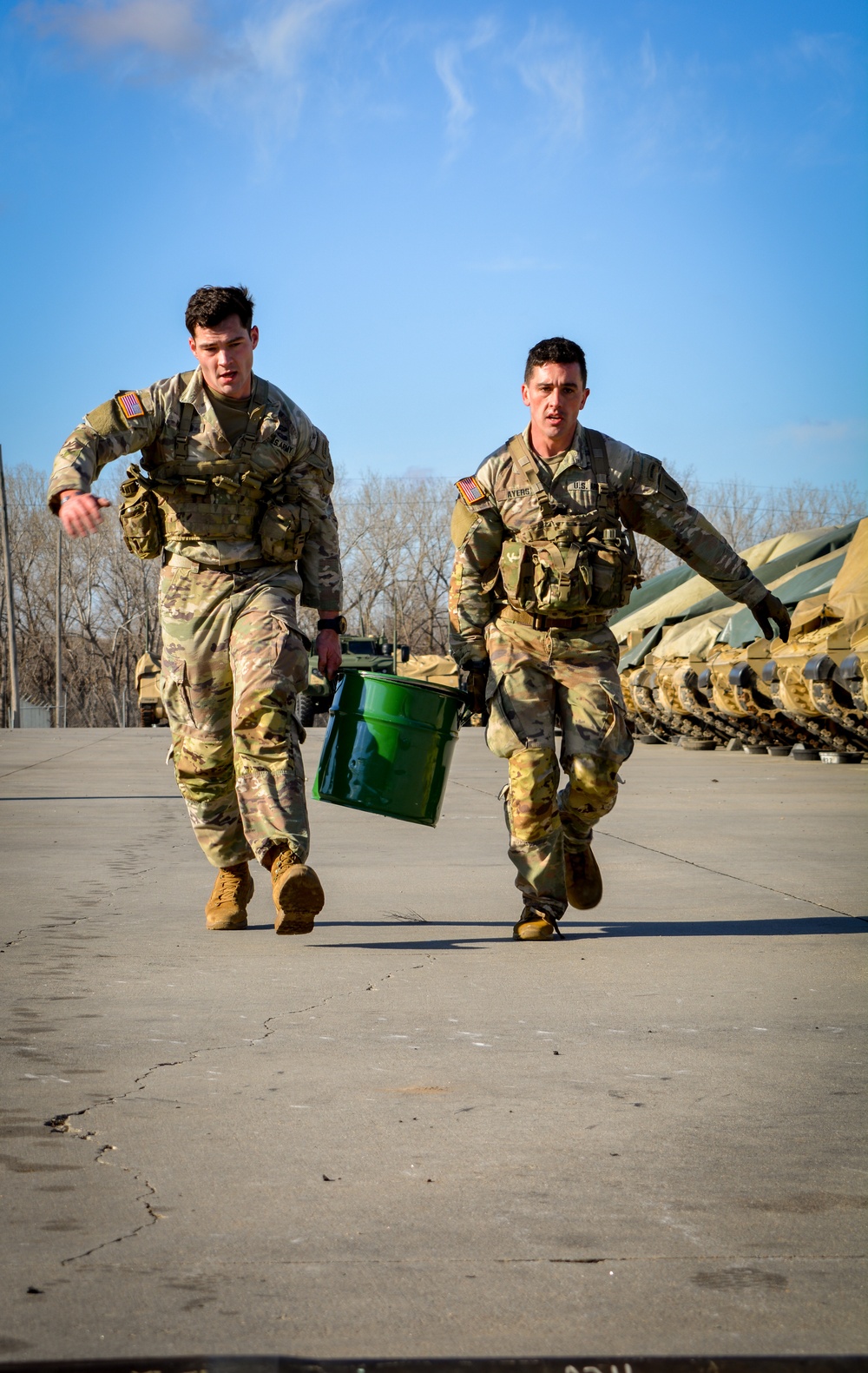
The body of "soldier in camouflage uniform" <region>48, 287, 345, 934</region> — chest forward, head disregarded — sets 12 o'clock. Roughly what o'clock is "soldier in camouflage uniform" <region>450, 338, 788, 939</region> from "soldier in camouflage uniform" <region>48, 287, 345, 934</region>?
"soldier in camouflage uniform" <region>450, 338, 788, 939</region> is roughly at 9 o'clock from "soldier in camouflage uniform" <region>48, 287, 345, 934</region>.

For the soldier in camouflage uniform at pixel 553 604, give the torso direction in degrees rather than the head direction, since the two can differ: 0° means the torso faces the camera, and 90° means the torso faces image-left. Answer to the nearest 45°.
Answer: approximately 0°

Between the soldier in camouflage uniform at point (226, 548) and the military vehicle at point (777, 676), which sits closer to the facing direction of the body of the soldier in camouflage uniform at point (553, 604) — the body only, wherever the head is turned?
the soldier in camouflage uniform

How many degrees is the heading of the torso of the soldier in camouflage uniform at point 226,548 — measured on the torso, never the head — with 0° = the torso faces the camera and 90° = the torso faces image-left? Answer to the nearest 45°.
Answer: approximately 0°

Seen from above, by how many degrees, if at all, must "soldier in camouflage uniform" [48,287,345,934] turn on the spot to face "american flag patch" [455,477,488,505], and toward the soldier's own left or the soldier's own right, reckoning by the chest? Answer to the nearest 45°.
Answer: approximately 90° to the soldier's own left

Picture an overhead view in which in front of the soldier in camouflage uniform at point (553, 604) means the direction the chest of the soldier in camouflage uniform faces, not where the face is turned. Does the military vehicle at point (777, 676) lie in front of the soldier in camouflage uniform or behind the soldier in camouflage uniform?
behind

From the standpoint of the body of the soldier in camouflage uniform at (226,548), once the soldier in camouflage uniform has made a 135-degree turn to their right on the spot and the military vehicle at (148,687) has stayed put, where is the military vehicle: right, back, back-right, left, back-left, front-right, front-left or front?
front-right

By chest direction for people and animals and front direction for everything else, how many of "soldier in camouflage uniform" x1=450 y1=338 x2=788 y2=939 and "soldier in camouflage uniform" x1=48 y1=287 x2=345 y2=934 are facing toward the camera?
2

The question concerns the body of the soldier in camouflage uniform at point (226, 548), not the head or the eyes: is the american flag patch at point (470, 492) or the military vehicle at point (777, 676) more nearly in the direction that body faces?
the american flag patch
